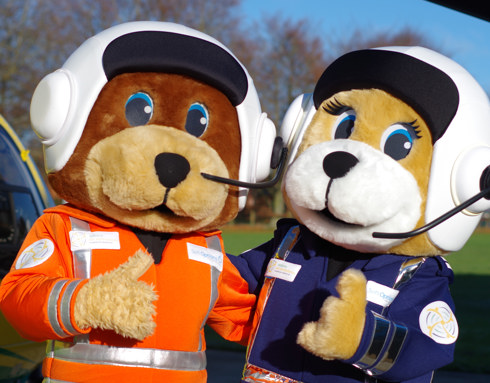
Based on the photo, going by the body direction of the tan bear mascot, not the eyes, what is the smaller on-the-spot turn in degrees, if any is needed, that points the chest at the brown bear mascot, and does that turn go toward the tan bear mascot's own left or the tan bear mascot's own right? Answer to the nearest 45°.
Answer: approximately 45° to the tan bear mascot's own right

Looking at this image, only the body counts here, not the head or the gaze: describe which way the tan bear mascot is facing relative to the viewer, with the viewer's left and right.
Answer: facing the viewer and to the left of the viewer
